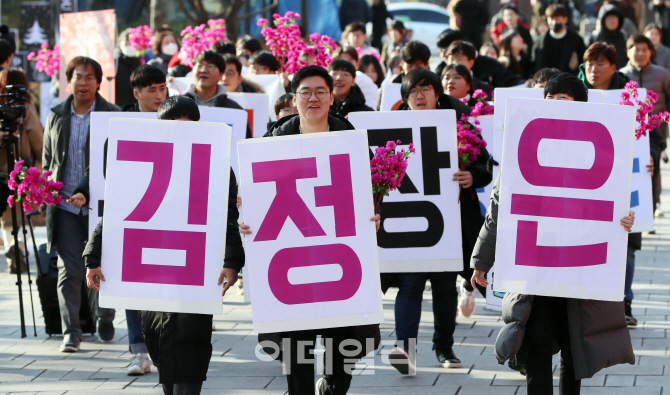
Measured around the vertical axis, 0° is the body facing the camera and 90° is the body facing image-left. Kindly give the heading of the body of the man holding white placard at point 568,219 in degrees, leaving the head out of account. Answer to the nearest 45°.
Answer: approximately 0°

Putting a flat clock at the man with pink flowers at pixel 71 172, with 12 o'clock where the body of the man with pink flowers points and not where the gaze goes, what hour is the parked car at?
The parked car is roughly at 7 o'clock from the man with pink flowers.

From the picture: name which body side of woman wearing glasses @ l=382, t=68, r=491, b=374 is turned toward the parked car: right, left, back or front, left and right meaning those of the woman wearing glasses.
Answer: back

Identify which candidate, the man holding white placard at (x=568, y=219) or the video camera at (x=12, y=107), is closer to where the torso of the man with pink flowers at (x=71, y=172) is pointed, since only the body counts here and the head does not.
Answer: the man holding white placard
